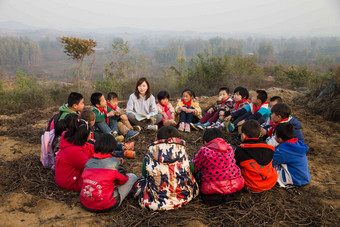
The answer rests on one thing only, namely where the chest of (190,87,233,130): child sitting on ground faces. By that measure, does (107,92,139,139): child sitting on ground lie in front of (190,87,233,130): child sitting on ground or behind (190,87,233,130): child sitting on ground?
in front

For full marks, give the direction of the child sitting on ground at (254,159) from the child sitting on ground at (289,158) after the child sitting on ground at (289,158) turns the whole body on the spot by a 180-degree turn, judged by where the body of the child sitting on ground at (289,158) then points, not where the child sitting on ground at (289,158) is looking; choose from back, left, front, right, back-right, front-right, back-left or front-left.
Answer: right

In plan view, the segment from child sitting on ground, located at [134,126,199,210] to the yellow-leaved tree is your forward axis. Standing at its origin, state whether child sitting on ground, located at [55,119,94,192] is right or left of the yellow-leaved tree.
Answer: left

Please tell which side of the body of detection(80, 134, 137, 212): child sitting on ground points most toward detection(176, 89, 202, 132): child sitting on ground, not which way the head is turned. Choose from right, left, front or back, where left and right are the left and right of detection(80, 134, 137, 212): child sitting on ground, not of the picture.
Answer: front

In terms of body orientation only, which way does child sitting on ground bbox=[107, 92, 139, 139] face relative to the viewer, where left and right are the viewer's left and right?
facing the viewer and to the right of the viewer

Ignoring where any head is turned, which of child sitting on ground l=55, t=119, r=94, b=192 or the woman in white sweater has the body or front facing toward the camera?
the woman in white sweater

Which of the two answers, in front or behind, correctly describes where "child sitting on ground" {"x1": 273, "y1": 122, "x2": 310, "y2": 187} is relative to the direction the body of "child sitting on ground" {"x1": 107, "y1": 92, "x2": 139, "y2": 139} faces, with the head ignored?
in front

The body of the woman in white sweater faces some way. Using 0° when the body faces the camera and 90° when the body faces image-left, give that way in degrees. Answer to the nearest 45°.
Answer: approximately 0°

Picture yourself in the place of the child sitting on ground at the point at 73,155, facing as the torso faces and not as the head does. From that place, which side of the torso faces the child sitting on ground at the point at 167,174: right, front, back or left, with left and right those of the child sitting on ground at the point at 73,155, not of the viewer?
right

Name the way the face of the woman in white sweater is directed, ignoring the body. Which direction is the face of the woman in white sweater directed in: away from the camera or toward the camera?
toward the camera

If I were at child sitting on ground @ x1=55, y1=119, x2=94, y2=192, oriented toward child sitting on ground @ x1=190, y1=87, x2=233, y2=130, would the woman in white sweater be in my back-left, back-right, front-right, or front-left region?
front-left

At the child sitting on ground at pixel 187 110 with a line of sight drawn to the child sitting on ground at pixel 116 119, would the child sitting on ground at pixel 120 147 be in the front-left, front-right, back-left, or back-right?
front-left

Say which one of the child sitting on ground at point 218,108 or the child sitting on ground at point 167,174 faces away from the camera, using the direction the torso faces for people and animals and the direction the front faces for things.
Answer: the child sitting on ground at point 167,174

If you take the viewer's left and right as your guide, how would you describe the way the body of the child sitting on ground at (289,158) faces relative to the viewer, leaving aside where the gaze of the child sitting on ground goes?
facing away from the viewer and to the left of the viewer
